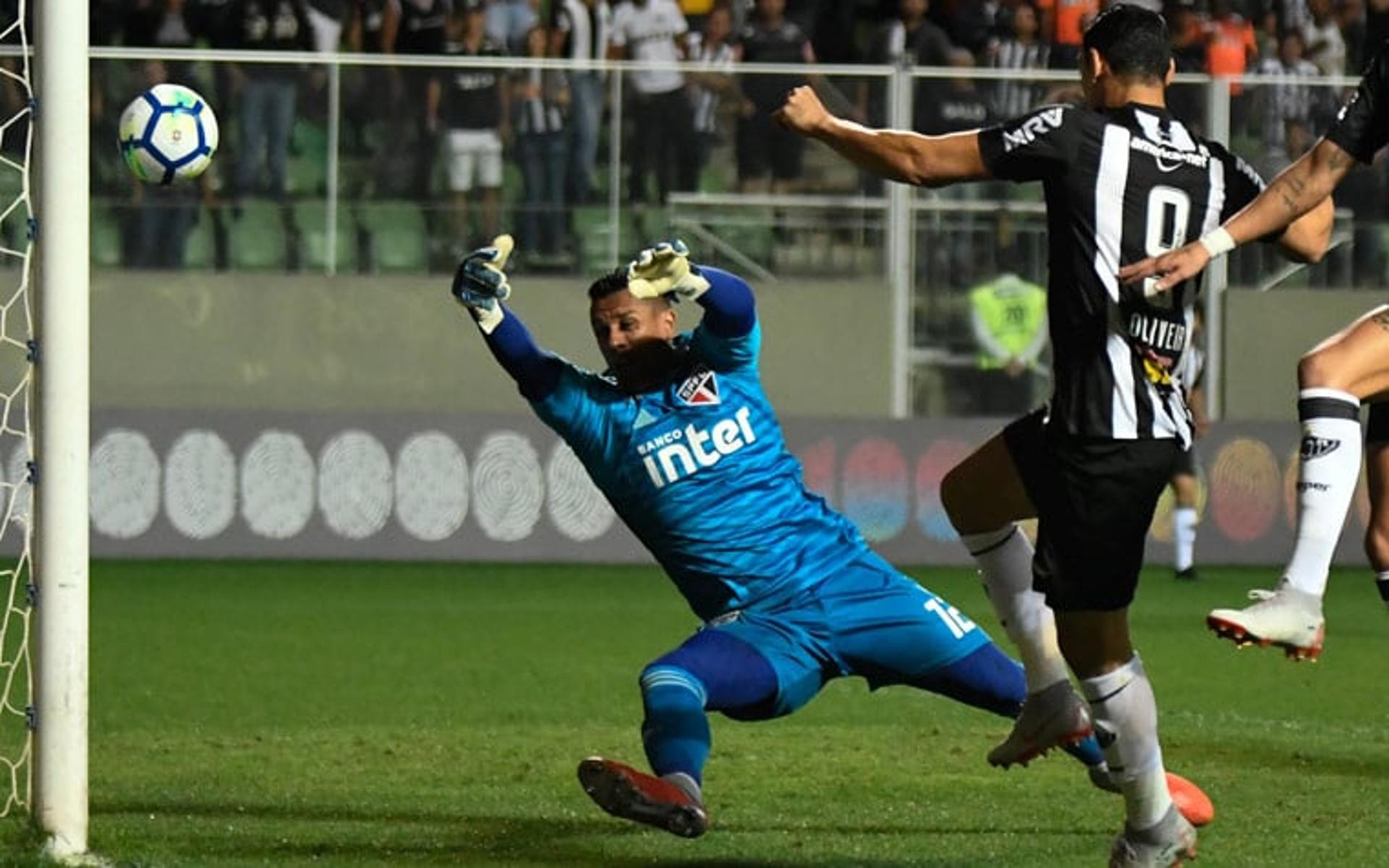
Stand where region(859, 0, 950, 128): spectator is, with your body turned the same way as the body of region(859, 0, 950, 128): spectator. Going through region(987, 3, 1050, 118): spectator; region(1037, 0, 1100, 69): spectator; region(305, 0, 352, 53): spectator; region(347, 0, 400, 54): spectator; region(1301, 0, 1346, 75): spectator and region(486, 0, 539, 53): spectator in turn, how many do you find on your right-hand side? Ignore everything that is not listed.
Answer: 3

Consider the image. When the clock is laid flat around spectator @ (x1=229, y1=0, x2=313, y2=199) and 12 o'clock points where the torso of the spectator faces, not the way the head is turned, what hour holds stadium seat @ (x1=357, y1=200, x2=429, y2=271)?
The stadium seat is roughly at 9 o'clock from the spectator.

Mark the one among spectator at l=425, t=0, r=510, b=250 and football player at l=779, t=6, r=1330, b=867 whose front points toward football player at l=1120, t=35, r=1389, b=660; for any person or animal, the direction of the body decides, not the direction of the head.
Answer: the spectator

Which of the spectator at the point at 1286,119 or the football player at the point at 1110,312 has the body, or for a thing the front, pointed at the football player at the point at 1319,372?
the spectator

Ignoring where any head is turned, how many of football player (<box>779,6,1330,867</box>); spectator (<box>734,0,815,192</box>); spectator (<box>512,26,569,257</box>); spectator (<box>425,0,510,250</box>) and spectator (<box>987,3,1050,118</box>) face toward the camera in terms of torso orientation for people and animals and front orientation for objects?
4

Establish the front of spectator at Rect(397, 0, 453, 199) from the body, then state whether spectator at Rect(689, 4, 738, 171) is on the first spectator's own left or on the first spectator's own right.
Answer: on the first spectator's own left

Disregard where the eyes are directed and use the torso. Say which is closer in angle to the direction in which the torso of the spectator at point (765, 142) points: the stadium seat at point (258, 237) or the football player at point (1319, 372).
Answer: the football player

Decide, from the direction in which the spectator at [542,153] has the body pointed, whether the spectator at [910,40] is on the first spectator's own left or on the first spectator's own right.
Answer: on the first spectator's own left

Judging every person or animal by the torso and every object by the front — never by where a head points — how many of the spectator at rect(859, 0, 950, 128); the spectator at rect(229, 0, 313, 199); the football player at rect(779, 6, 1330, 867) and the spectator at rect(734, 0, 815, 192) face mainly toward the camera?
3

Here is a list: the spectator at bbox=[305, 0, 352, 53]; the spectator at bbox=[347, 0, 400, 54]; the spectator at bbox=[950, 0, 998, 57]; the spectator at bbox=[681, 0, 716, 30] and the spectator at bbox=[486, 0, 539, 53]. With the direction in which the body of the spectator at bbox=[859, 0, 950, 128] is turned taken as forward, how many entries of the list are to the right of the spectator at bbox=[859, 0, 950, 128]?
4
